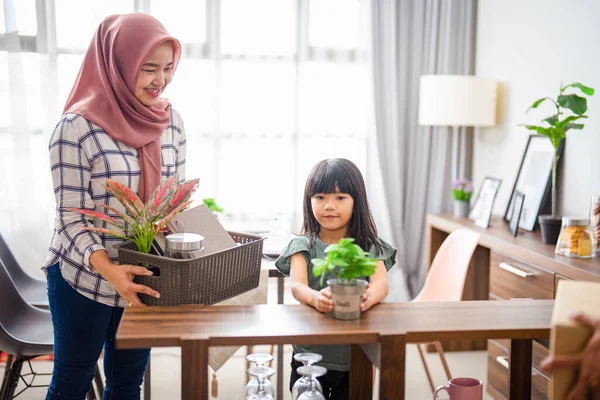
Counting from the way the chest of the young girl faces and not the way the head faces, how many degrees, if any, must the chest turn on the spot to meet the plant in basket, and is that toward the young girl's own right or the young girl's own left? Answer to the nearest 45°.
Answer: approximately 45° to the young girl's own right

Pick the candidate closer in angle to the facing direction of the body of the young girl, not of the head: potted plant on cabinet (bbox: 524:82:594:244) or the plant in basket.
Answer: the plant in basket

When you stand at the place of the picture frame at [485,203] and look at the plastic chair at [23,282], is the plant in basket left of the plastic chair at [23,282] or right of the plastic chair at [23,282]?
left

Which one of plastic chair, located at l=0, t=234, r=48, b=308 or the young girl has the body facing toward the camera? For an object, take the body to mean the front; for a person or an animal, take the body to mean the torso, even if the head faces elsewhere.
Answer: the young girl

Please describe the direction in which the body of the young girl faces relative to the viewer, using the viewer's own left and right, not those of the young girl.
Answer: facing the viewer

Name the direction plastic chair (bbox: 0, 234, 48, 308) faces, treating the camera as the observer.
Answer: facing to the right of the viewer

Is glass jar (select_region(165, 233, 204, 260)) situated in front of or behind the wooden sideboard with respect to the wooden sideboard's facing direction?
in front

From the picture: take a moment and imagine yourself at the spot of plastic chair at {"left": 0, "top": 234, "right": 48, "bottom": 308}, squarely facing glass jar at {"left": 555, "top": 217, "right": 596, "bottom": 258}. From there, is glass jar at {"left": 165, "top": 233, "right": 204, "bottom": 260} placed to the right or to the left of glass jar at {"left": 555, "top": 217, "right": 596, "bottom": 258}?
right

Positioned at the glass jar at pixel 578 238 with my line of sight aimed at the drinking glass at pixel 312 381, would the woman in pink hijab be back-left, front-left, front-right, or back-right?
front-right

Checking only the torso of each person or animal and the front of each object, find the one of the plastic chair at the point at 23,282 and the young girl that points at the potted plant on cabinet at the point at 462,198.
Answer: the plastic chair

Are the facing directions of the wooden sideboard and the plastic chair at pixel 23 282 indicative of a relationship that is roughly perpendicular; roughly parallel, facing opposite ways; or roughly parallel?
roughly parallel, facing opposite ways

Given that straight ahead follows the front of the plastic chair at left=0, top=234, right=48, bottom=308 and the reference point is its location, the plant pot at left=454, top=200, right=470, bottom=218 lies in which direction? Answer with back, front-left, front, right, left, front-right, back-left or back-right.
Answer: front

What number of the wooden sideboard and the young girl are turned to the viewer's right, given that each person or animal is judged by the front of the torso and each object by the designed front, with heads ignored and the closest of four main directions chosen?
0

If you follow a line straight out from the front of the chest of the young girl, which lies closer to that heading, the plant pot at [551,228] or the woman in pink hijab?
the woman in pink hijab

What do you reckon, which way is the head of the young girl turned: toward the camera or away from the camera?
toward the camera
